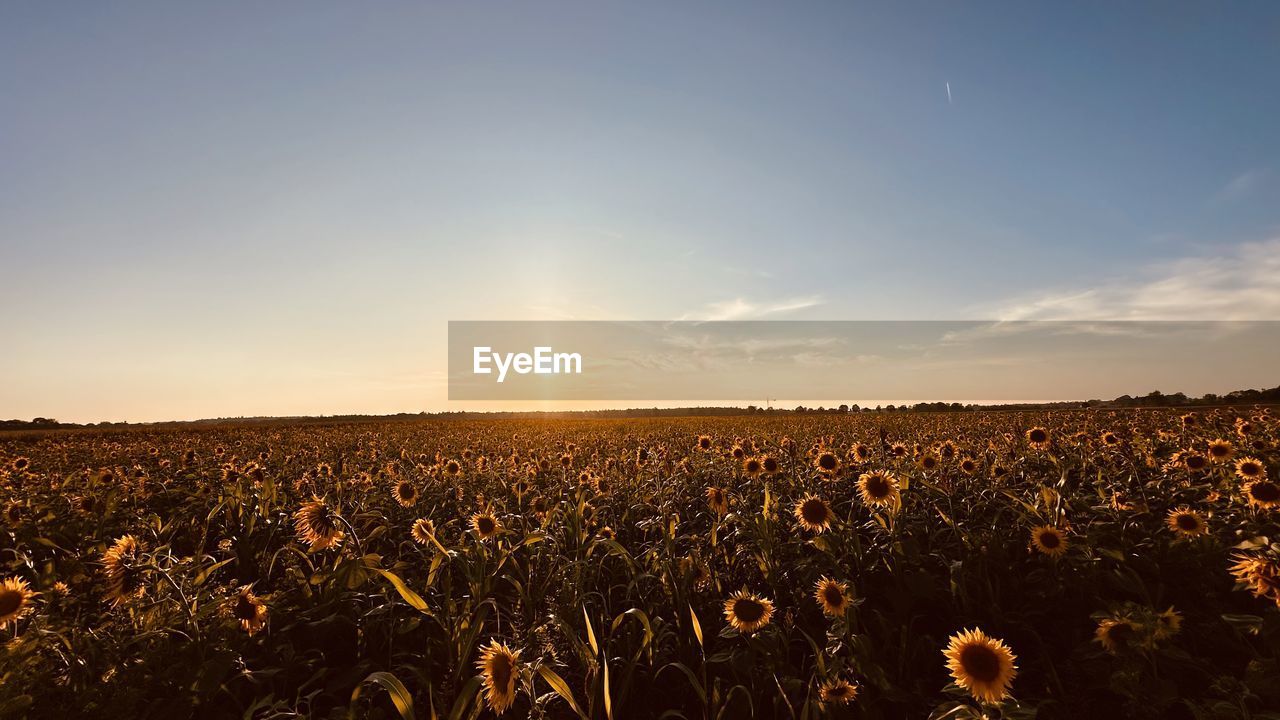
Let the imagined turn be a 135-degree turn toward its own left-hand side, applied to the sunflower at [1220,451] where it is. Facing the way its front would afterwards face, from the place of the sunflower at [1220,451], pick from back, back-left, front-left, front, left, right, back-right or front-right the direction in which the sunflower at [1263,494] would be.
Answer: back-right

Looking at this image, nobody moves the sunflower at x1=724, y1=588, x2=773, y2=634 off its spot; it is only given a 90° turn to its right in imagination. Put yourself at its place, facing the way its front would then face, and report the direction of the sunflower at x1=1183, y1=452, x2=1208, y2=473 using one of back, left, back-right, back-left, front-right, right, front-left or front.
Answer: back-right

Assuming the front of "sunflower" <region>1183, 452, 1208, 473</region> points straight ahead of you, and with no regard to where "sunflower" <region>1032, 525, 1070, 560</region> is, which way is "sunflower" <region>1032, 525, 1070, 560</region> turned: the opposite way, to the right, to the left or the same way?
the same way

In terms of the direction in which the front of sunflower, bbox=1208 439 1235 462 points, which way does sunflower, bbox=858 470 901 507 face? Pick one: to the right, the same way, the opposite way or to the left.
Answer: the same way

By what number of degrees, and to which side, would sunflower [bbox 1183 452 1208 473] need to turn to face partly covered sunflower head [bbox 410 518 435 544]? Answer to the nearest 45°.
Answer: approximately 45° to its right

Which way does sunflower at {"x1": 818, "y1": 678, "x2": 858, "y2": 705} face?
toward the camera

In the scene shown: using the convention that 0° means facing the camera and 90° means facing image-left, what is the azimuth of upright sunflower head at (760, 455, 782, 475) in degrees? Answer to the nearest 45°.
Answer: approximately 0°

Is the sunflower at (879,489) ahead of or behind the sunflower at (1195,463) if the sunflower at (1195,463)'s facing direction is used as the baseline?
ahead

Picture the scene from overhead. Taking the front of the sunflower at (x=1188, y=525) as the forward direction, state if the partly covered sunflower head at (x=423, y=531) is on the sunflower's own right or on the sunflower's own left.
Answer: on the sunflower's own right

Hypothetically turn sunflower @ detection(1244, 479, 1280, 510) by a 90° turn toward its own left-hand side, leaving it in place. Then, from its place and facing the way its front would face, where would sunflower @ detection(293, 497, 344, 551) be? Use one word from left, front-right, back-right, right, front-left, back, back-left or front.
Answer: back-right

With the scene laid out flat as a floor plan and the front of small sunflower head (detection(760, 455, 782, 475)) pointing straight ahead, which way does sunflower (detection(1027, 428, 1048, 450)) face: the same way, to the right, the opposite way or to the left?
the same way

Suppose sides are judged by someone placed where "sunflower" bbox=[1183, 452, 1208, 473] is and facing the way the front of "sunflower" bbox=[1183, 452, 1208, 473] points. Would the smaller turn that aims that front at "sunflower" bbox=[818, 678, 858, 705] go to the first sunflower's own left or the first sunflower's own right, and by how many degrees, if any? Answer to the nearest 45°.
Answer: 0° — it already faces it

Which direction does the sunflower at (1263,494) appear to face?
toward the camera

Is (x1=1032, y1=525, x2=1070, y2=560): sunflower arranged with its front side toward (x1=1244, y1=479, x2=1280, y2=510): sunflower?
no

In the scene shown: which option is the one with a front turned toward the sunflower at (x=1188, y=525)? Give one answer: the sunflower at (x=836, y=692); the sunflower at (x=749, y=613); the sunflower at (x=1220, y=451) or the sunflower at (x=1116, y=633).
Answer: the sunflower at (x=1220, y=451)
